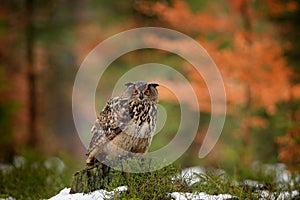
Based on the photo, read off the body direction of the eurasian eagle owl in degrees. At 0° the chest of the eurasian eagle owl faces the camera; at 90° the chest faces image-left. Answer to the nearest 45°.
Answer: approximately 315°

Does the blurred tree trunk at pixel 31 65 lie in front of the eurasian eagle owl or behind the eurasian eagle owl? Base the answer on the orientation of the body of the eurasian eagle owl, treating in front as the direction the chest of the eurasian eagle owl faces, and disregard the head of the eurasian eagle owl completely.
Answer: behind
